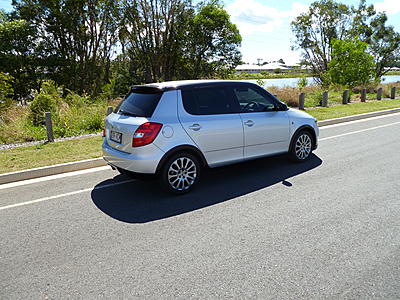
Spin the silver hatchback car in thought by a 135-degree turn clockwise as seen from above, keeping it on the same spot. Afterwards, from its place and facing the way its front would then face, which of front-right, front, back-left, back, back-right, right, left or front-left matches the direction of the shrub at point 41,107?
back-right

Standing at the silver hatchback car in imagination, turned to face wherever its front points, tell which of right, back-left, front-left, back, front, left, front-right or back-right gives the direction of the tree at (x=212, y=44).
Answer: front-left

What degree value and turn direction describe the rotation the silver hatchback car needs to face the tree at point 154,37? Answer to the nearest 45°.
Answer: approximately 45° to its left

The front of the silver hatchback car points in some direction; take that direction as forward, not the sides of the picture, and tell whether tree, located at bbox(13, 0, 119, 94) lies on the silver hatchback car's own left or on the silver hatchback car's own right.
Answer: on the silver hatchback car's own left

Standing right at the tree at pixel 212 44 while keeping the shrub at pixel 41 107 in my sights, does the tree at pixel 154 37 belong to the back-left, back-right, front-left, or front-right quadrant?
front-right

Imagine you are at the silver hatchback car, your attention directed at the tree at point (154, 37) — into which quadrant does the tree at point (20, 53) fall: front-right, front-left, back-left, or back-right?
front-left

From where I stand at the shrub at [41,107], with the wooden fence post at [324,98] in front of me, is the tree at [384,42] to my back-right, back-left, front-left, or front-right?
front-left

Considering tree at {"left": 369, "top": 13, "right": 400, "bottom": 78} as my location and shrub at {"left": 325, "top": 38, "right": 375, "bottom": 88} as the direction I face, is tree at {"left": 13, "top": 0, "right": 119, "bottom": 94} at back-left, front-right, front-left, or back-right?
front-right

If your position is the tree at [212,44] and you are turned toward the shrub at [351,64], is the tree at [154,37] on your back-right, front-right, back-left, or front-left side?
back-right

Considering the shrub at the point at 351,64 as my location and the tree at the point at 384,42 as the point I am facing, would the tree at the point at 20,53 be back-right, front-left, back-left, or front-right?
back-left

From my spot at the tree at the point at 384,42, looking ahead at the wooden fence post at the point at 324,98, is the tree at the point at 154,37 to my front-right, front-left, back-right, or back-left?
front-right

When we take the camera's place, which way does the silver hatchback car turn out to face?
facing away from the viewer and to the right of the viewer

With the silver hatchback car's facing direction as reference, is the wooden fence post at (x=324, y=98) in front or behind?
in front

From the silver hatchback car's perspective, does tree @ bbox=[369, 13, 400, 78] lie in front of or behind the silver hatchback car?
in front

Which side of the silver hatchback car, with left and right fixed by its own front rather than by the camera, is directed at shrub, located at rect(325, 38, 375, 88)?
front

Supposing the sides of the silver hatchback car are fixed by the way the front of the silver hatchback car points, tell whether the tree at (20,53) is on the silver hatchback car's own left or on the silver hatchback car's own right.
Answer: on the silver hatchback car's own left
